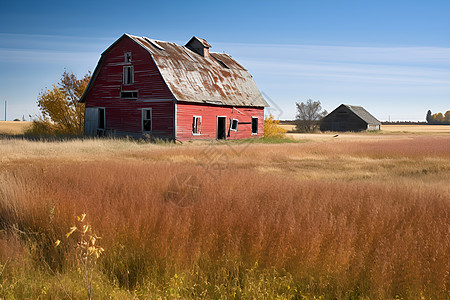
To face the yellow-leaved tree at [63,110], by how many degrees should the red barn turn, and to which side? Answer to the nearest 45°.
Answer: approximately 90° to its right

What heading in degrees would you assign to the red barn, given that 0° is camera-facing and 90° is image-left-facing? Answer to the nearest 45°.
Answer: approximately 45°
